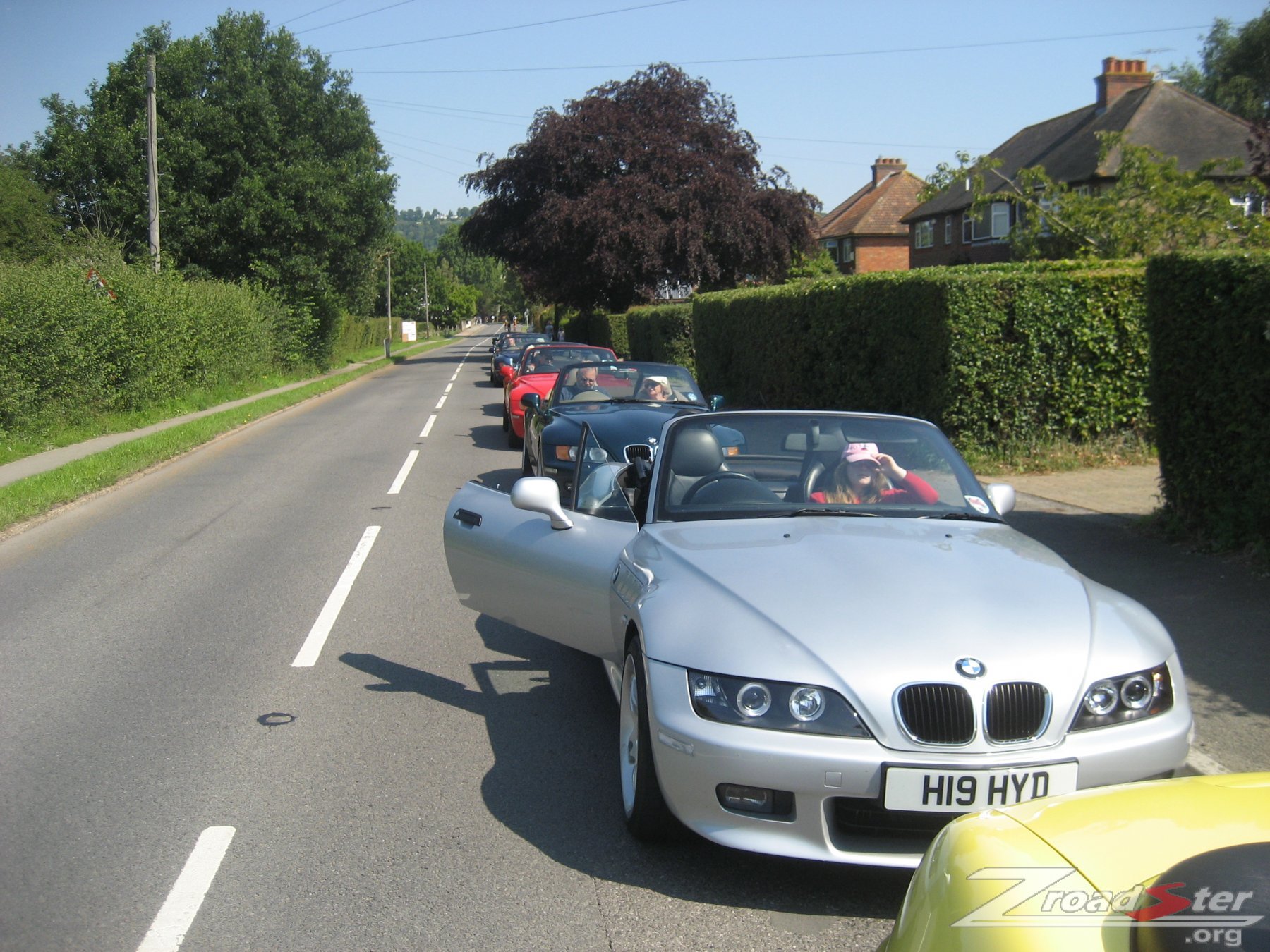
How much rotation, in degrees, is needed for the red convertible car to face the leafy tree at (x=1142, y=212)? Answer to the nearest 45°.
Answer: approximately 90° to its left

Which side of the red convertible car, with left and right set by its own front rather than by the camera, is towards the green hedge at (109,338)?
right

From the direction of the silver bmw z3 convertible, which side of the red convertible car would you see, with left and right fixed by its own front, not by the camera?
front

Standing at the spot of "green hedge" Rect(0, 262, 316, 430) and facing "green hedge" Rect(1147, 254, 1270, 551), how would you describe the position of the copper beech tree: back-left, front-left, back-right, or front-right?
back-left

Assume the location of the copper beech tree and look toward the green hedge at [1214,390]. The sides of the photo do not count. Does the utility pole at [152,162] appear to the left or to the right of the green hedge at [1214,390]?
right

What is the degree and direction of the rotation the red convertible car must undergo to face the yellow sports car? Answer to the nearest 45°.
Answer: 0° — it already faces it

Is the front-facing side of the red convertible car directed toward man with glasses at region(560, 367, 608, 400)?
yes

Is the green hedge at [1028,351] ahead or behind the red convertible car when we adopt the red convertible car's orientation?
ahead

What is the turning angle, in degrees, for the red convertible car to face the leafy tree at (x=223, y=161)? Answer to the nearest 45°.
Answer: approximately 135° to its right

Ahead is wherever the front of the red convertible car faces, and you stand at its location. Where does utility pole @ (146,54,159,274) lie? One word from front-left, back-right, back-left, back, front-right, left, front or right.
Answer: back-right

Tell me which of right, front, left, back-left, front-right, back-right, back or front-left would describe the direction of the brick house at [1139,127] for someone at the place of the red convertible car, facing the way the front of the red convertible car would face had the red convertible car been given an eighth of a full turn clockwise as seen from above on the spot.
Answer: back

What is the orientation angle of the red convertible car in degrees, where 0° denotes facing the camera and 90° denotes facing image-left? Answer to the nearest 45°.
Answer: approximately 0°

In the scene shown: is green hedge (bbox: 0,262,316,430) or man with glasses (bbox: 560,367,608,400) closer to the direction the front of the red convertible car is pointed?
the man with glasses

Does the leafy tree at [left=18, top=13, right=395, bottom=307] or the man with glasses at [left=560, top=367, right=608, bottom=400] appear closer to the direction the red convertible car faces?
the man with glasses

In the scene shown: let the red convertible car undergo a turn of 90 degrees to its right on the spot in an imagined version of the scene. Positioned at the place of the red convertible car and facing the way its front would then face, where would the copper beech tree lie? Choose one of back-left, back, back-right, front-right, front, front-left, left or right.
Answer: right
